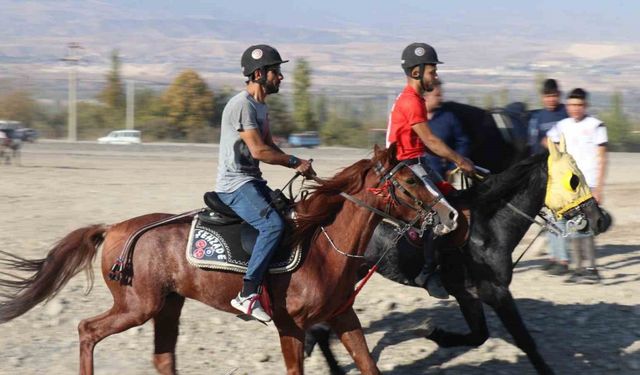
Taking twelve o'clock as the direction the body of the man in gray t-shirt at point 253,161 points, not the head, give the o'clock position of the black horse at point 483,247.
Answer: The black horse is roughly at 11 o'clock from the man in gray t-shirt.

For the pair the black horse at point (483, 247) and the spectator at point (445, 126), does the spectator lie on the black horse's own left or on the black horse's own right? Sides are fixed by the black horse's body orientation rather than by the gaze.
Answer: on the black horse's own left

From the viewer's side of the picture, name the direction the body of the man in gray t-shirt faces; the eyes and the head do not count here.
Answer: to the viewer's right

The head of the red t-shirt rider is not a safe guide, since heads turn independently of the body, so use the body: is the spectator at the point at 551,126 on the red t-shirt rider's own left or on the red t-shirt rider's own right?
on the red t-shirt rider's own left

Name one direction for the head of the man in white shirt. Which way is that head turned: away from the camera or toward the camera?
toward the camera

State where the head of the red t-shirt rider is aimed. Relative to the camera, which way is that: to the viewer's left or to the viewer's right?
to the viewer's right

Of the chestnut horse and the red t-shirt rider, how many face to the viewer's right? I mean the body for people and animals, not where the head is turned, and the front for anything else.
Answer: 2

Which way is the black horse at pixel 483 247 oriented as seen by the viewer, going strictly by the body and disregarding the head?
to the viewer's right

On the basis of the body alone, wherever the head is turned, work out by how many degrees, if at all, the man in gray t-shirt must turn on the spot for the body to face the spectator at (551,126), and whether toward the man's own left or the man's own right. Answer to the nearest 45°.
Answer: approximately 45° to the man's own left

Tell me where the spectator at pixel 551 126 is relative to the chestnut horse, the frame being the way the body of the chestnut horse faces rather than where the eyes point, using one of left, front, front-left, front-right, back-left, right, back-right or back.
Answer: front-left

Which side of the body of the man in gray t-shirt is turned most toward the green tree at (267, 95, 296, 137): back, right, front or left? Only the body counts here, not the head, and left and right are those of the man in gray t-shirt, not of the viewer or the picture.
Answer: left

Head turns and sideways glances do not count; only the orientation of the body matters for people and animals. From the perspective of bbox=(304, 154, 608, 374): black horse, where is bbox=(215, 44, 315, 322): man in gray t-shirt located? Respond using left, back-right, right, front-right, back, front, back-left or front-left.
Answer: back-right

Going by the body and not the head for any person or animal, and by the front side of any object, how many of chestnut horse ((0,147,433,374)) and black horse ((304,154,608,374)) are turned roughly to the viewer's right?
2

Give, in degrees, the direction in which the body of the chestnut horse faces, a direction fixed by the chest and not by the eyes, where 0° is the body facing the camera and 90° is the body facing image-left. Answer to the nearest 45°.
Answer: approximately 270°

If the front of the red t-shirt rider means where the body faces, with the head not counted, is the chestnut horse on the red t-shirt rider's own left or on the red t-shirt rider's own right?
on the red t-shirt rider's own right

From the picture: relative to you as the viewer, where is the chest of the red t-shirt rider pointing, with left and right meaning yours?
facing to the right of the viewer

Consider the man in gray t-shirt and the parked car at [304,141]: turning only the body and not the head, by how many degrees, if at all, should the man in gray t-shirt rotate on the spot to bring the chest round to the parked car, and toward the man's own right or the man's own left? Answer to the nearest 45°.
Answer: approximately 90° to the man's own left

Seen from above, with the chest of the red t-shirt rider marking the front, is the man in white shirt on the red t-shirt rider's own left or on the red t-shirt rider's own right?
on the red t-shirt rider's own left

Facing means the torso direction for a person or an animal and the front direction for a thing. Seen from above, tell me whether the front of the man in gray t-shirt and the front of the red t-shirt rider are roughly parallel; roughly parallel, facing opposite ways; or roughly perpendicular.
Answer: roughly parallel
